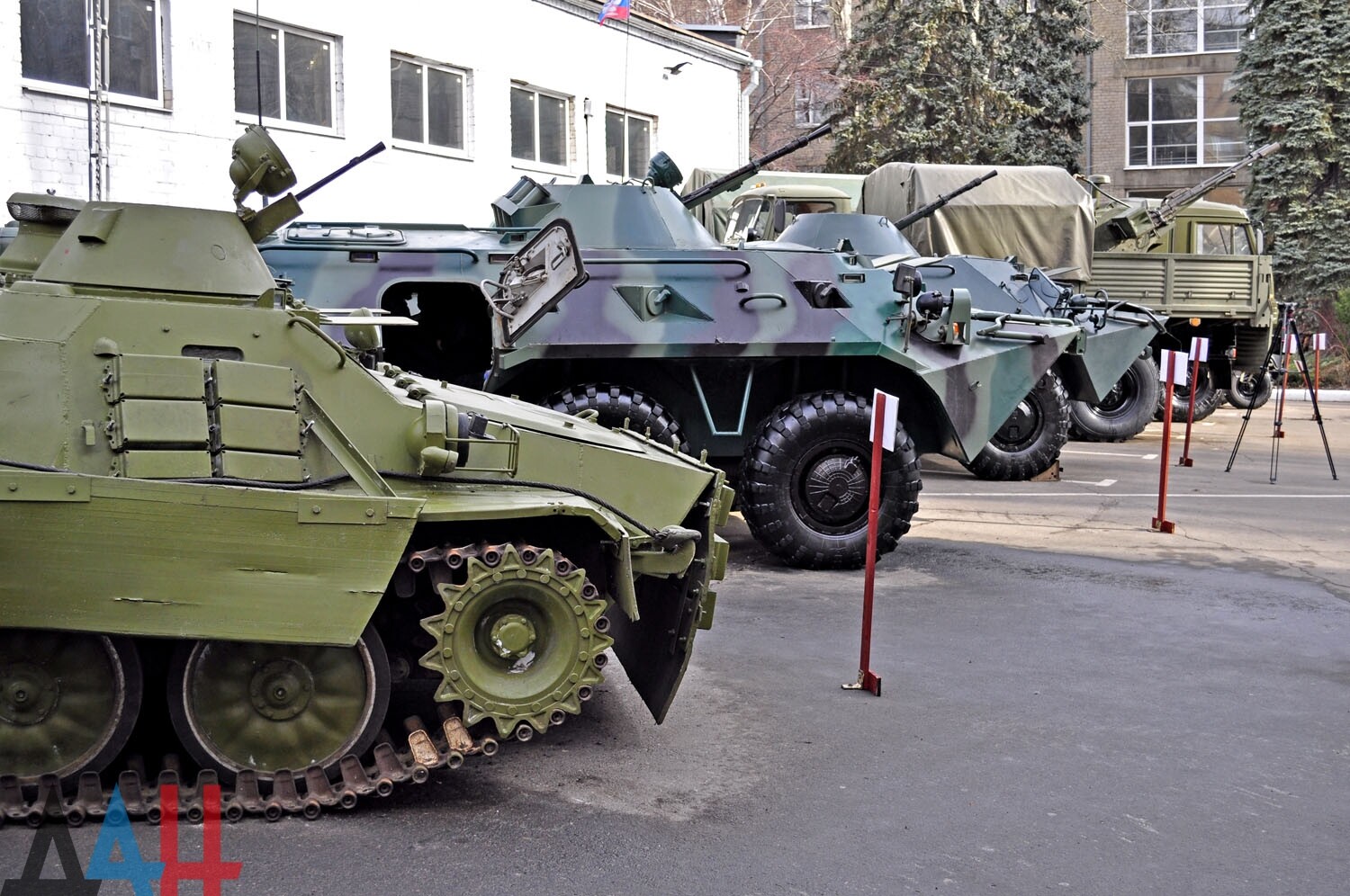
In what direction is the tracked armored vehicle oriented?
to the viewer's right

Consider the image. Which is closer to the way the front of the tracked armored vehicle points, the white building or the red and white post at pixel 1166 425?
the red and white post

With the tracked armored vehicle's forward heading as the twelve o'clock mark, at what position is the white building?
The white building is roughly at 9 o'clock from the tracked armored vehicle.

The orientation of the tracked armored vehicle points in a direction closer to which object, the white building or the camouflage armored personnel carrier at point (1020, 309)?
the camouflage armored personnel carrier

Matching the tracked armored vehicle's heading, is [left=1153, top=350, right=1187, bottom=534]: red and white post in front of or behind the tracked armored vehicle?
in front

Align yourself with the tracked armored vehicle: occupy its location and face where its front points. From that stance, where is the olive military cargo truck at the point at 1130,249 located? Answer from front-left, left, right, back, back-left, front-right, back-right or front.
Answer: front-left

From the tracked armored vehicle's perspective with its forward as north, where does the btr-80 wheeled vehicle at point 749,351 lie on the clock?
The btr-80 wheeled vehicle is roughly at 10 o'clock from the tracked armored vehicle.

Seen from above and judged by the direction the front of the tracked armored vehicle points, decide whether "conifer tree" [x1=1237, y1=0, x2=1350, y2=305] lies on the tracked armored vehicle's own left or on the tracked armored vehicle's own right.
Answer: on the tracked armored vehicle's own left

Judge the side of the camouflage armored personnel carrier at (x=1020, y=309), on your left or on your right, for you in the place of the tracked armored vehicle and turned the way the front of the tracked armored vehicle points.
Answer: on your left
